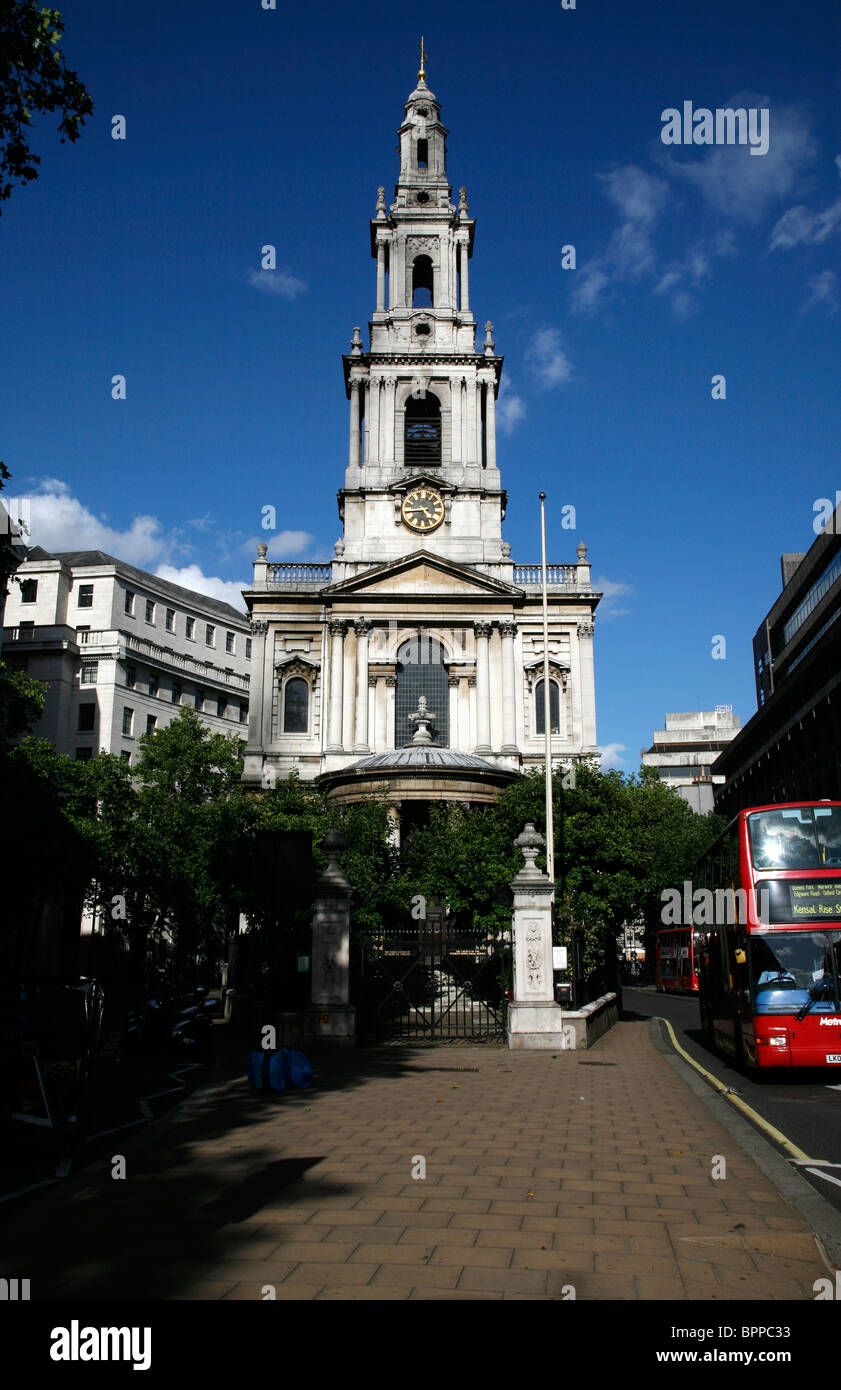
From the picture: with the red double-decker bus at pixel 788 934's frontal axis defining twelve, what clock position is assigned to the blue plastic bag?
The blue plastic bag is roughly at 2 o'clock from the red double-decker bus.

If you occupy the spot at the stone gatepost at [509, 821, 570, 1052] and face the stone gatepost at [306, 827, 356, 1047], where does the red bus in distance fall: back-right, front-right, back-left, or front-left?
back-right

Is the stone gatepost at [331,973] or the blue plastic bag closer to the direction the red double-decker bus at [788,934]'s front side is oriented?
the blue plastic bag

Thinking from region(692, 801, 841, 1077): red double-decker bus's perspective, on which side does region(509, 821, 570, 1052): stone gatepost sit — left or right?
on its right

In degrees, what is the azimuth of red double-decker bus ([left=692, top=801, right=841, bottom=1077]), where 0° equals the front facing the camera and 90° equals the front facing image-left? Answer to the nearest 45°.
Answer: approximately 0°

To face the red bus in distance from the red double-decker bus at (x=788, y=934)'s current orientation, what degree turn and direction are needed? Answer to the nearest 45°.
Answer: approximately 180°

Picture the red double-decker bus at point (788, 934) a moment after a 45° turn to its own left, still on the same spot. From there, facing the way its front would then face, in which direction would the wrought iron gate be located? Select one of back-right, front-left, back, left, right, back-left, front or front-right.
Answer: back
